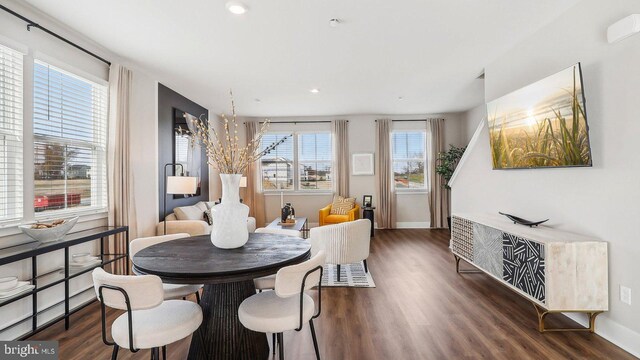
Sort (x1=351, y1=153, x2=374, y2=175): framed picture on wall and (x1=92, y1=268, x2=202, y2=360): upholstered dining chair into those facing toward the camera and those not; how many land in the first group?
1

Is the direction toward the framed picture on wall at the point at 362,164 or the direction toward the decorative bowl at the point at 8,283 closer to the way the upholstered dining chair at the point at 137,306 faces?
the framed picture on wall

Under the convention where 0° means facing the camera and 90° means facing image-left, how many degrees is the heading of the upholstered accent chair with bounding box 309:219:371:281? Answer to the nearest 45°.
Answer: approximately 135°

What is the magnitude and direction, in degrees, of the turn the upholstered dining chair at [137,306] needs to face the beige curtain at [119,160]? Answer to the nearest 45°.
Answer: approximately 45° to its left

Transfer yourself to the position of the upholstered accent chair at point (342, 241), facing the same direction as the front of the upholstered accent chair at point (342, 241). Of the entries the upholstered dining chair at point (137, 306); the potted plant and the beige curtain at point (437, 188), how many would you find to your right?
2

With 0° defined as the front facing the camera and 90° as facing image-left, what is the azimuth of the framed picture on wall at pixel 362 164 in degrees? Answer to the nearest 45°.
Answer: approximately 0°

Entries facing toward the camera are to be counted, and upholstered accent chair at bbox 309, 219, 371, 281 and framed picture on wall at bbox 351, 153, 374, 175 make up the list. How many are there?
1

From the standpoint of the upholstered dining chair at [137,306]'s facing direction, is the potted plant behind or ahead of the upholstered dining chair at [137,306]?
ahead

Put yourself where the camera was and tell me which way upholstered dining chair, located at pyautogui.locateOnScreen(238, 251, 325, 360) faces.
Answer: facing away from the viewer and to the left of the viewer

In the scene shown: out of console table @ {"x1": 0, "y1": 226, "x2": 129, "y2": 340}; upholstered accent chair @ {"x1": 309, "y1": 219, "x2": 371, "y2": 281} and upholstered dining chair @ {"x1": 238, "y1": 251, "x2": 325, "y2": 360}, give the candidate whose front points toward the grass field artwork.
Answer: the console table

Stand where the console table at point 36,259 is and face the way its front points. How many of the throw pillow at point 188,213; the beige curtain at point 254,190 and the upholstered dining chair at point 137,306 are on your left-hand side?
2

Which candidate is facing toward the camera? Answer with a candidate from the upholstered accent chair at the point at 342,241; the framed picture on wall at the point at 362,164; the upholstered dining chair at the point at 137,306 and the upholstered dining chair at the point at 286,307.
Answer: the framed picture on wall

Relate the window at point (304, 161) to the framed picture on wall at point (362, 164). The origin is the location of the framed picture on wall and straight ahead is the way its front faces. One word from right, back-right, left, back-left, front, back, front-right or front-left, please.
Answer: right
